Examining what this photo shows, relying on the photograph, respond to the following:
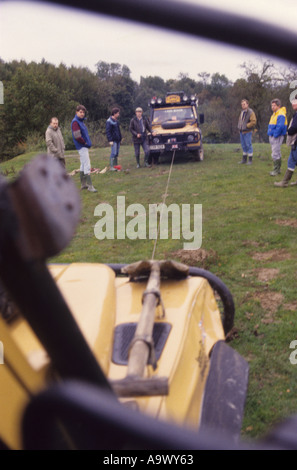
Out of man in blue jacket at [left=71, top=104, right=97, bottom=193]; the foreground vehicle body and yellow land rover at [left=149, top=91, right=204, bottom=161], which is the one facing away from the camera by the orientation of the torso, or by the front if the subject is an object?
the foreground vehicle body

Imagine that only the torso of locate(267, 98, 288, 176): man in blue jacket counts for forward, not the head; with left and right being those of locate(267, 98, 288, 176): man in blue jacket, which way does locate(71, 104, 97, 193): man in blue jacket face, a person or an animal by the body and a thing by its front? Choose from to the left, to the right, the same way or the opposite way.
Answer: to the left

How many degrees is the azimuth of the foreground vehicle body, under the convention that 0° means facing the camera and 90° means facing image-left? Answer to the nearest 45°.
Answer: approximately 180°

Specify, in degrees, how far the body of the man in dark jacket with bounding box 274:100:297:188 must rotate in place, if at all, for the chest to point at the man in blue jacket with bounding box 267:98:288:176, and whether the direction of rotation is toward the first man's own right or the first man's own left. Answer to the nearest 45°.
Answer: approximately 90° to the first man's own right

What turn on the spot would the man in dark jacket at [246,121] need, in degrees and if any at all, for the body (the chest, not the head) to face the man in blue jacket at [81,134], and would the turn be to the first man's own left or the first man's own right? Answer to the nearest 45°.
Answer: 0° — they already face them

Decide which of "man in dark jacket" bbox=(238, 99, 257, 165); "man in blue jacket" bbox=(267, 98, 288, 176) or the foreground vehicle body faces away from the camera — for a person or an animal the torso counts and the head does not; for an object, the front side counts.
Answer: the foreground vehicle body

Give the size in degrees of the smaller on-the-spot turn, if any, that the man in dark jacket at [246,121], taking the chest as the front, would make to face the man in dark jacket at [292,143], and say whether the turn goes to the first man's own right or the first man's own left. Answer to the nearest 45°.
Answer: approximately 45° to the first man's own left

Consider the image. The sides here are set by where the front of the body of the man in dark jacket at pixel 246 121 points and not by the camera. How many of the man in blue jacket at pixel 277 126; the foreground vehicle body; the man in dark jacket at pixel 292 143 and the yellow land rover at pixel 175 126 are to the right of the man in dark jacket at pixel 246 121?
1

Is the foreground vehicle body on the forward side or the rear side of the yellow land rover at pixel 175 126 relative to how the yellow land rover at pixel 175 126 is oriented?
on the forward side

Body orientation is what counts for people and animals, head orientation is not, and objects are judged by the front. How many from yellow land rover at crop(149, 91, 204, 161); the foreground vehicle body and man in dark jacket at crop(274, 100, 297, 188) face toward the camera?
1

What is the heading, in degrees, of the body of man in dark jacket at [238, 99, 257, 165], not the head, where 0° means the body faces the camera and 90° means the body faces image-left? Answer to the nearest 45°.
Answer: approximately 45°

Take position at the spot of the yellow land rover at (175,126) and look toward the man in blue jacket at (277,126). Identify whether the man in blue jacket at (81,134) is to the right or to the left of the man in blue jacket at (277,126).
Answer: right
